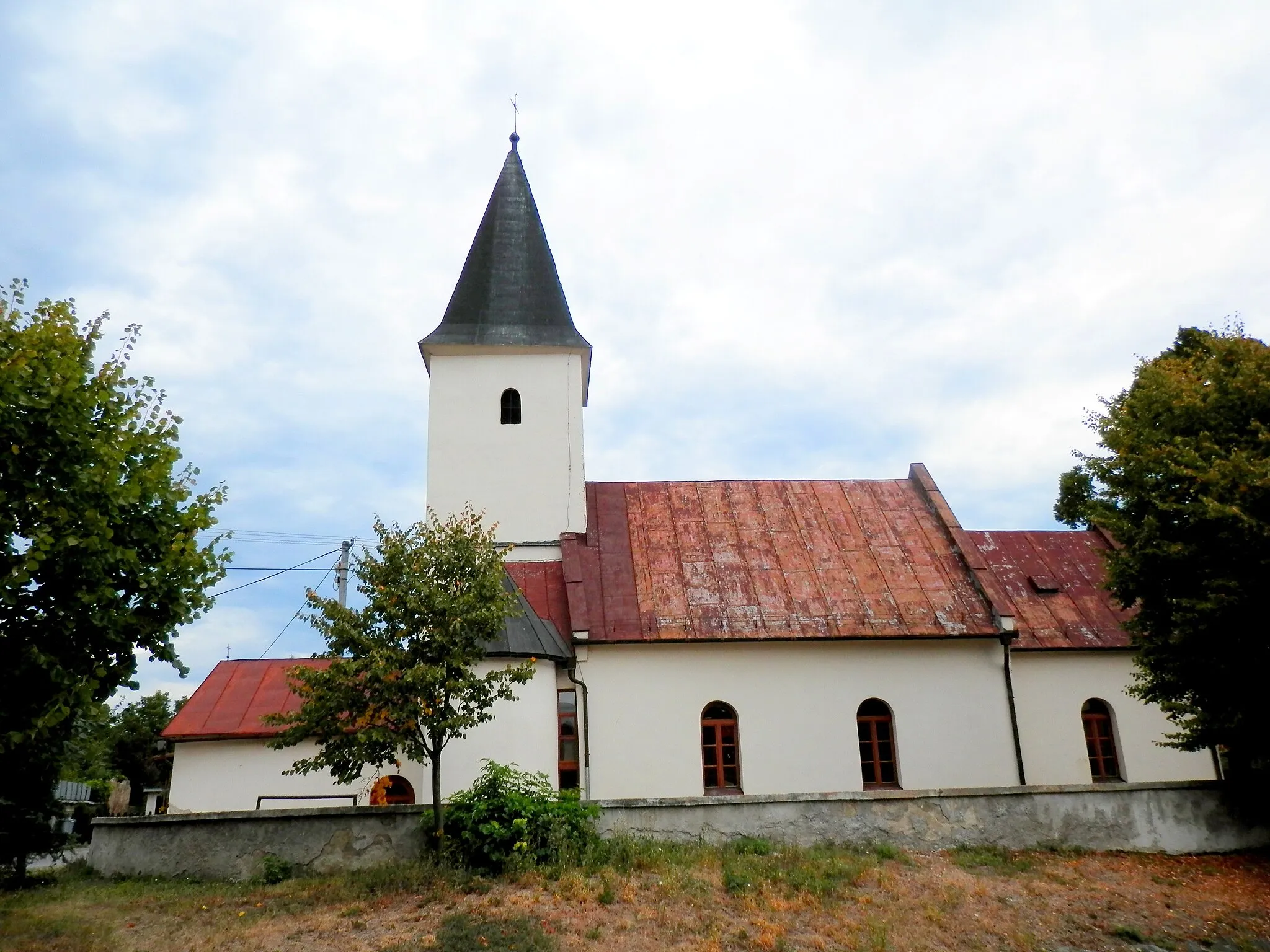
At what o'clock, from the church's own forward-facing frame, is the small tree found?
The small tree is roughly at 10 o'clock from the church.

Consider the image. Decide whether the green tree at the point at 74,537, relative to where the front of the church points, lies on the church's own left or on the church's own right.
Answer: on the church's own left

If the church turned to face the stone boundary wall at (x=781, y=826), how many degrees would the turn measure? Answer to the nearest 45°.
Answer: approximately 90° to its left

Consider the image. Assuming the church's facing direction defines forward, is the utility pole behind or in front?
in front

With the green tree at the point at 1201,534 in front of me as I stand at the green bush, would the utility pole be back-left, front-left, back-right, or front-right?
back-left

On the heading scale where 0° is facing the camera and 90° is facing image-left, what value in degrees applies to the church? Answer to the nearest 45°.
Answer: approximately 90°

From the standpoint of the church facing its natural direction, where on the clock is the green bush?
The green bush is roughly at 10 o'clock from the church.

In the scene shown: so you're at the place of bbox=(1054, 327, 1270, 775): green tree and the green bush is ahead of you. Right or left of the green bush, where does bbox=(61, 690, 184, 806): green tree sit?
right

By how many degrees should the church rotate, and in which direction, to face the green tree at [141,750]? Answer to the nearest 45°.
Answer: approximately 45° to its right
